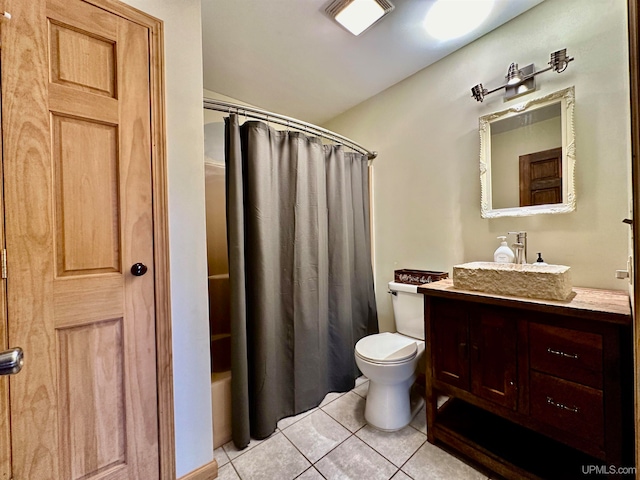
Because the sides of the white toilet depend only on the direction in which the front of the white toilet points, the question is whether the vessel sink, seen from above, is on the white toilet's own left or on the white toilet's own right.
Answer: on the white toilet's own left

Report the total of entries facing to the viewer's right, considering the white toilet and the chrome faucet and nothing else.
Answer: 0

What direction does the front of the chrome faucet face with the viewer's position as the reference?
facing the viewer and to the left of the viewer

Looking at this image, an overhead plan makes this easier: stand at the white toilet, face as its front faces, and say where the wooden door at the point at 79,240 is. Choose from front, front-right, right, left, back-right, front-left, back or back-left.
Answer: front

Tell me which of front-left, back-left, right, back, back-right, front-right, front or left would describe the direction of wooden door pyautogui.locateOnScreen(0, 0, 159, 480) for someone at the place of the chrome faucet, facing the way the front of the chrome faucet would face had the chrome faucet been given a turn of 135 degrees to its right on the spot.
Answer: back-left

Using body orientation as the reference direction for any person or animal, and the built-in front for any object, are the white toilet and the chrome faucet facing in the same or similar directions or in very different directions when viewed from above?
same or similar directions

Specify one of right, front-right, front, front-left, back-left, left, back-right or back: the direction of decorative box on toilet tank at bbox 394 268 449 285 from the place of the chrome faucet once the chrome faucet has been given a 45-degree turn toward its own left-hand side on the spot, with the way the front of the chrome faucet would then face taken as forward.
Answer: right

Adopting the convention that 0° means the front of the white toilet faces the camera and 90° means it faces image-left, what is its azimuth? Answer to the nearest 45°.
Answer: approximately 45°

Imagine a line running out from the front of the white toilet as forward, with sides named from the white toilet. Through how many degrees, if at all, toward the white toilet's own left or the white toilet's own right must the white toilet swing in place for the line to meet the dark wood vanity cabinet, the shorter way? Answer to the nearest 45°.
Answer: approximately 90° to the white toilet's own left
